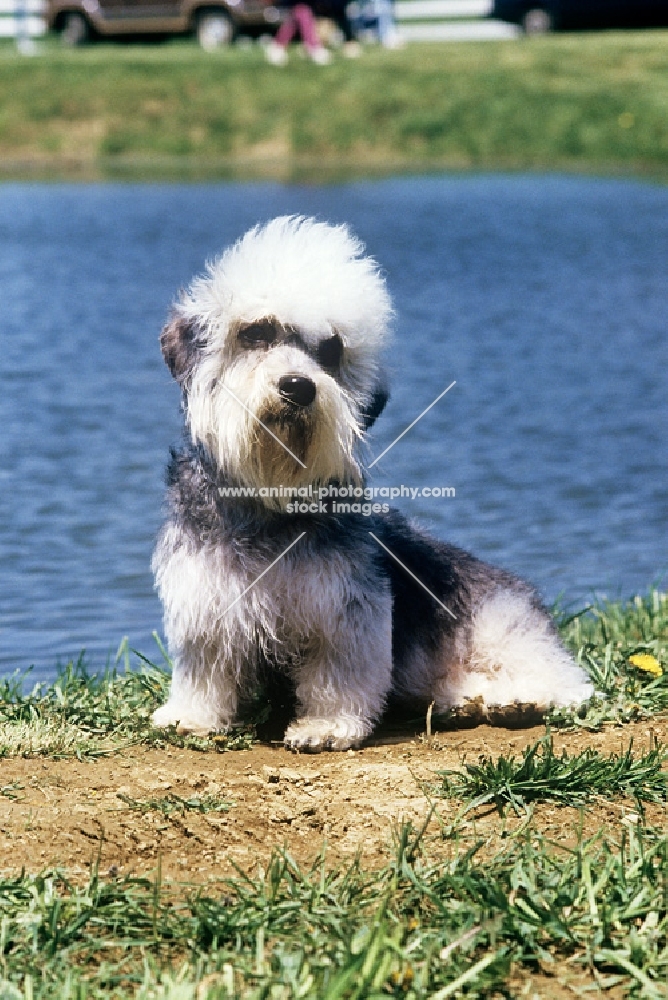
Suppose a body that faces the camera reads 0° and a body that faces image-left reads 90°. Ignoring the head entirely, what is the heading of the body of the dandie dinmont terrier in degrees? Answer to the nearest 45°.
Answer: approximately 45°

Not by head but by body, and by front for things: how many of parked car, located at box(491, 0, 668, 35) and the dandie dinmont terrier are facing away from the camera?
0

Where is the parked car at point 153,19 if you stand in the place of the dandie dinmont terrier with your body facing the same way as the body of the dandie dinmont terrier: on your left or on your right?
on your right

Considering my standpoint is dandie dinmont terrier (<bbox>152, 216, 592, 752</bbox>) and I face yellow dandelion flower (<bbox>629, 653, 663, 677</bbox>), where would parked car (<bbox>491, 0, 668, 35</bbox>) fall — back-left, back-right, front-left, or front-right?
front-left
